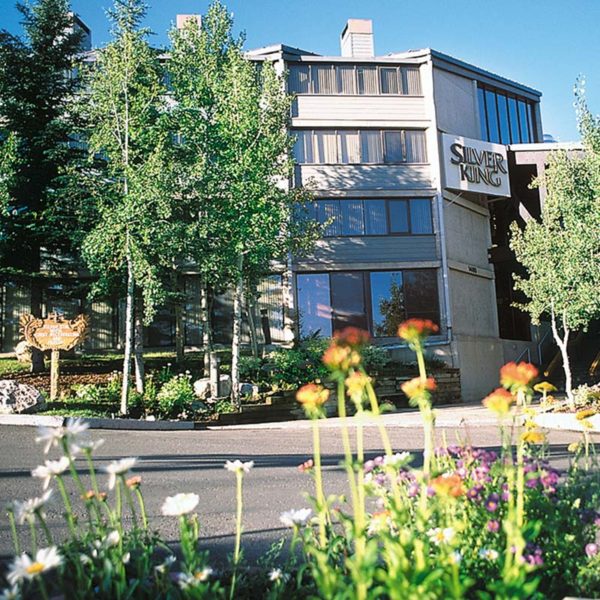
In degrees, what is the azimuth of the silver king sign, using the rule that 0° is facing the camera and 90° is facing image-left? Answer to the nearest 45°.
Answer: approximately 315°

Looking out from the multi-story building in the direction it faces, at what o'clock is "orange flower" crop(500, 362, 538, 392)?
The orange flower is roughly at 12 o'clock from the multi-story building.

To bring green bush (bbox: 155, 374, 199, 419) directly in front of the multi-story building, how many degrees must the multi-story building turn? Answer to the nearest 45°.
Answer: approximately 45° to its right

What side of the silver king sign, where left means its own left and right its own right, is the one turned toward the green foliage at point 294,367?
right

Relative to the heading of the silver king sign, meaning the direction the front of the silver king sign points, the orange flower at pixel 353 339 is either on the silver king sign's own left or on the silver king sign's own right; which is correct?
on the silver king sign's own right

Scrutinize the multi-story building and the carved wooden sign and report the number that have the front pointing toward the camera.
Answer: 2

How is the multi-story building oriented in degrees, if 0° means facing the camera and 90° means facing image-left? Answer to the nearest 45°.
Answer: approximately 0°

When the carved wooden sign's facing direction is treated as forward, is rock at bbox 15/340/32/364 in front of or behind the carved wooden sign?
behind

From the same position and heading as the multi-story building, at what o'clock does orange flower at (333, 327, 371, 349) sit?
The orange flower is roughly at 12 o'clock from the multi-story building.

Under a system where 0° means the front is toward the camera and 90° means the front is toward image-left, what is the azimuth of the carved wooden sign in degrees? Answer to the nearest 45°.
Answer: approximately 0°

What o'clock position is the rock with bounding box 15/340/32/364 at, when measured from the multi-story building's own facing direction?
The rock is roughly at 2 o'clock from the multi-story building.
